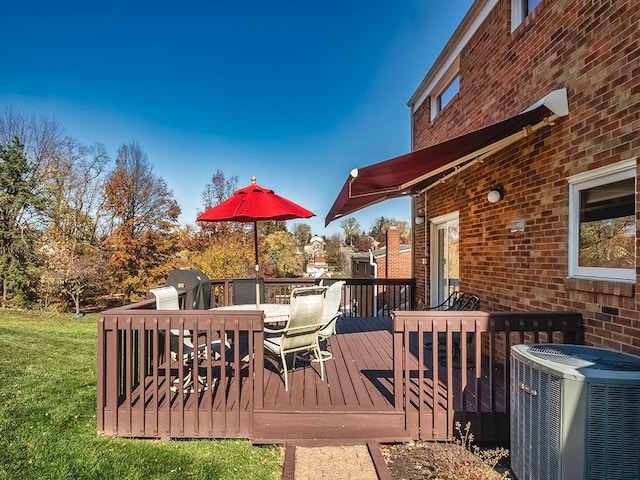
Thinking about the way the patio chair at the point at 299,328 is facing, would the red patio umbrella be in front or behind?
in front

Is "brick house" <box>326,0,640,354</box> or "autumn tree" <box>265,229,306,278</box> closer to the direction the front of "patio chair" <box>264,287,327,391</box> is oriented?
the autumn tree

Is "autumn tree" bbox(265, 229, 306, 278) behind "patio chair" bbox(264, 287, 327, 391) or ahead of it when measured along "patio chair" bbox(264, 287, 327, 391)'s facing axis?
ahead

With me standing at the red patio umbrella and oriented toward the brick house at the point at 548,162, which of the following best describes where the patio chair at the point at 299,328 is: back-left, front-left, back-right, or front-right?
front-right

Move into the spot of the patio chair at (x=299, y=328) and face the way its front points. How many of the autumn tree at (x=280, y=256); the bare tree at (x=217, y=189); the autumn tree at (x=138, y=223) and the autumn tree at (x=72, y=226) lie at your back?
0

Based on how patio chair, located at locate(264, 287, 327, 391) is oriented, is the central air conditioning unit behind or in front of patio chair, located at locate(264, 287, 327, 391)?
behind

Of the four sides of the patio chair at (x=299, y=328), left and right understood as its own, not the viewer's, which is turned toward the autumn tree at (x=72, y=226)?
front

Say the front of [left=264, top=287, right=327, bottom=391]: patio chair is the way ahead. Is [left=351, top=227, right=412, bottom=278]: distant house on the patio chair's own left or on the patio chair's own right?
on the patio chair's own right

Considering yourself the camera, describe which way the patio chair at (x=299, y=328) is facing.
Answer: facing away from the viewer and to the left of the viewer
